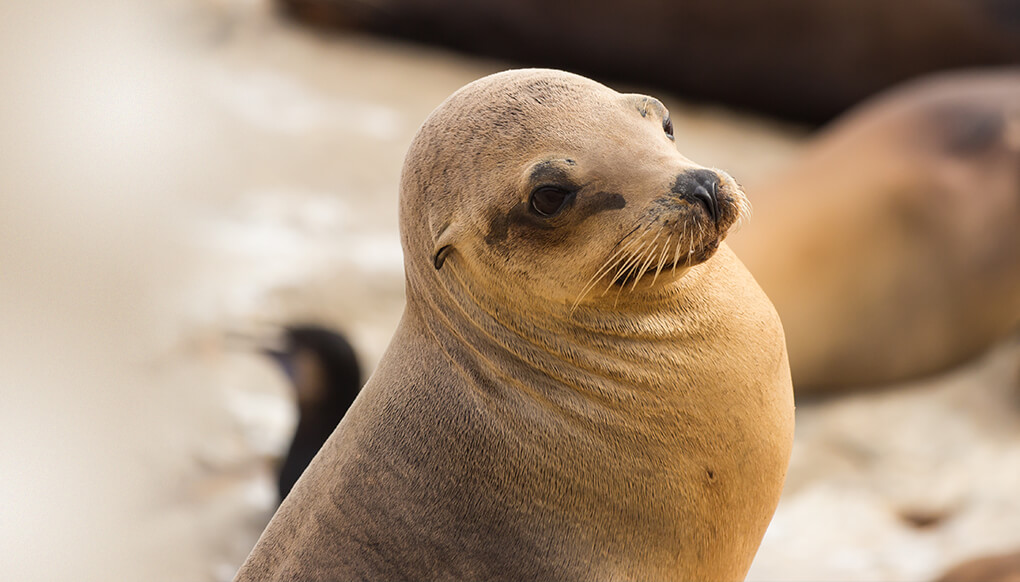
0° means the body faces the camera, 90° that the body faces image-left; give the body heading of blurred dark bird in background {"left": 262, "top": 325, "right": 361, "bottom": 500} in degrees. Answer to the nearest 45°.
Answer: approximately 90°

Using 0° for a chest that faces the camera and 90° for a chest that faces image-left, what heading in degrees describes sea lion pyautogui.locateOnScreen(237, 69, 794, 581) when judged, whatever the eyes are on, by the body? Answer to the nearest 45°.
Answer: approximately 315°

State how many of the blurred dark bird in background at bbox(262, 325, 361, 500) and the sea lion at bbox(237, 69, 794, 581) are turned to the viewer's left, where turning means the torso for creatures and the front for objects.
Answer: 1

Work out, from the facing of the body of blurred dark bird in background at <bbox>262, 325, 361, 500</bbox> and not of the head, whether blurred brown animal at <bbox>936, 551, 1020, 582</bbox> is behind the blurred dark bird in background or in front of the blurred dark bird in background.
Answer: behind

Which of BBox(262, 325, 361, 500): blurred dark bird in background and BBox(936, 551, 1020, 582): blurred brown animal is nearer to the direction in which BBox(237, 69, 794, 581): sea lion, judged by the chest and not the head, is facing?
the blurred brown animal
